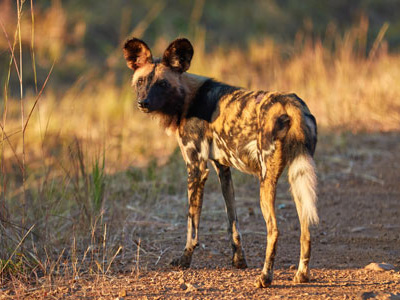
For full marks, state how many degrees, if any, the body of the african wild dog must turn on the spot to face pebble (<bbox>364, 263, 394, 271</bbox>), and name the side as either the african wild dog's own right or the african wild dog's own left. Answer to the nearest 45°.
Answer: approximately 135° to the african wild dog's own right

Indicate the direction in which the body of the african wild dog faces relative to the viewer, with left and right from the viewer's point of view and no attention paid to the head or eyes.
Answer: facing away from the viewer and to the left of the viewer
